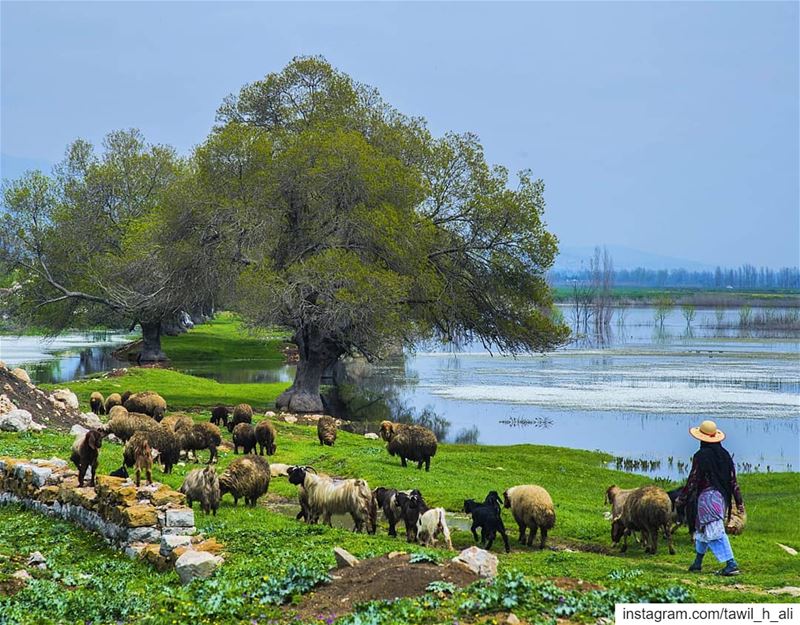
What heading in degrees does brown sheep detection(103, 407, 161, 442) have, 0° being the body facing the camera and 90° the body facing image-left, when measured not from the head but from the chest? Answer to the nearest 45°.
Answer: approximately 90°

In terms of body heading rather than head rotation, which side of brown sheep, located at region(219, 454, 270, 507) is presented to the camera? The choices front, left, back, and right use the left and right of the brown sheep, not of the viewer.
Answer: left

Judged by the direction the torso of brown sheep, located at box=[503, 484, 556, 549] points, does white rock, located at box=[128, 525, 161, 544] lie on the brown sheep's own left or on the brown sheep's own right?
on the brown sheep's own left

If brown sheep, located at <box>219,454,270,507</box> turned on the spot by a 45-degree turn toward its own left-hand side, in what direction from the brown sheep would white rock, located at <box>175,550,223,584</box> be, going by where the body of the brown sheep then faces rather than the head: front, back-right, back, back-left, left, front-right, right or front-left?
front-left

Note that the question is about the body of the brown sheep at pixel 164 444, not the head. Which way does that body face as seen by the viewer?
to the viewer's left

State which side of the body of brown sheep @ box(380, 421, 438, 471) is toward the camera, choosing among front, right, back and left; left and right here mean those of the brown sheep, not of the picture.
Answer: left

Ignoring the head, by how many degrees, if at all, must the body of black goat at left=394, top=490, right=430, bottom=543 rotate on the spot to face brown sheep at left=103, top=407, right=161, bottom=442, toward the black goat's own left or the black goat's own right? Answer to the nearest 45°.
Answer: approximately 135° to the black goat's own right

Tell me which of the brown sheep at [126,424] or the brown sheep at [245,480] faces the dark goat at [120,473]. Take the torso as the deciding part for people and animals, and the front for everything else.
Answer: the brown sheep at [245,480]

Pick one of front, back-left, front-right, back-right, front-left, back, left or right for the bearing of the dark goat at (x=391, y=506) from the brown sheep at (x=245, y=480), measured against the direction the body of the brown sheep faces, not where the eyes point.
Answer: back-left
